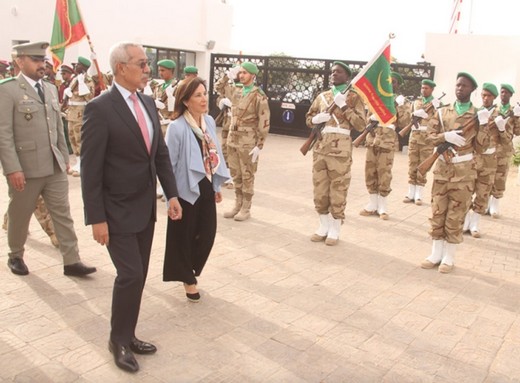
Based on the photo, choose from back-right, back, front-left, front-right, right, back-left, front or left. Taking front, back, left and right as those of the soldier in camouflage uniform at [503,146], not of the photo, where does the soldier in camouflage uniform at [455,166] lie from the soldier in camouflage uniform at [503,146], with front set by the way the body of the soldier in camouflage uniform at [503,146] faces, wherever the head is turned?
front-left

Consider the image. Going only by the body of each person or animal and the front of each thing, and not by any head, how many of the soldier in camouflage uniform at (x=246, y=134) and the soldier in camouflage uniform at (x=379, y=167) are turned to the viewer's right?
0

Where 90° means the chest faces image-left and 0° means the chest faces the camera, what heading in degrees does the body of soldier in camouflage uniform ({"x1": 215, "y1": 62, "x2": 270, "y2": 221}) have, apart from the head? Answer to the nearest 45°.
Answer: approximately 45°

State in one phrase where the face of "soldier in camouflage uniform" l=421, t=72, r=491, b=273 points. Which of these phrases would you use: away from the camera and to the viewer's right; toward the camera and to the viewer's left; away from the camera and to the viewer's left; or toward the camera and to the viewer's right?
toward the camera and to the viewer's left

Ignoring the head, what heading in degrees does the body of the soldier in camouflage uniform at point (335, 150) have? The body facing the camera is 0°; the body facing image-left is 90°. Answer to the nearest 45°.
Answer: approximately 45°

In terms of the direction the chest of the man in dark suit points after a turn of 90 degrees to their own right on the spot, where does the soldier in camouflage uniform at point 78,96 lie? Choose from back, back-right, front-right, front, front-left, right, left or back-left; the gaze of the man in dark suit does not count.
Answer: back-right

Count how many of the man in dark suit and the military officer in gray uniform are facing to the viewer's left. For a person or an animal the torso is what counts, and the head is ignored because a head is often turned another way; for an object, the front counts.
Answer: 0

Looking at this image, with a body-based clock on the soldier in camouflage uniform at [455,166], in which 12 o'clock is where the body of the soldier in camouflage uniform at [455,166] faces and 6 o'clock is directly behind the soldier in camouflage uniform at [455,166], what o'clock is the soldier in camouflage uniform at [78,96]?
the soldier in camouflage uniform at [78,96] is roughly at 2 o'clock from the soldier in camouflage uniform at [455,166].

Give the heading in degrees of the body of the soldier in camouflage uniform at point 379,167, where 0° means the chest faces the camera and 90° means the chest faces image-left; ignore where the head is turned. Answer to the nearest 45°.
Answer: approximately 45°

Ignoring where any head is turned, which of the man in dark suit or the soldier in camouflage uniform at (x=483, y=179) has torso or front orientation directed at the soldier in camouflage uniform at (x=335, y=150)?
the soldier in camouflage uniform at (x=483, y=179)

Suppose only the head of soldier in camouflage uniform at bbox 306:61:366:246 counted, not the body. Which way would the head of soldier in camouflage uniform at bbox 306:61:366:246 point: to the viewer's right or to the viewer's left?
to the viewer's left

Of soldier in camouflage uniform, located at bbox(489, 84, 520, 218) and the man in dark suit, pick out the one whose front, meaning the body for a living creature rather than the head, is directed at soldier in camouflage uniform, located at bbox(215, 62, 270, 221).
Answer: soldier in camouflage uniform, located at bbox(489, 84, 520, 218)

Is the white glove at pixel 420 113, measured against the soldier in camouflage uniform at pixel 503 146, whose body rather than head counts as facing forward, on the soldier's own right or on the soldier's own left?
on the soldier's own right
